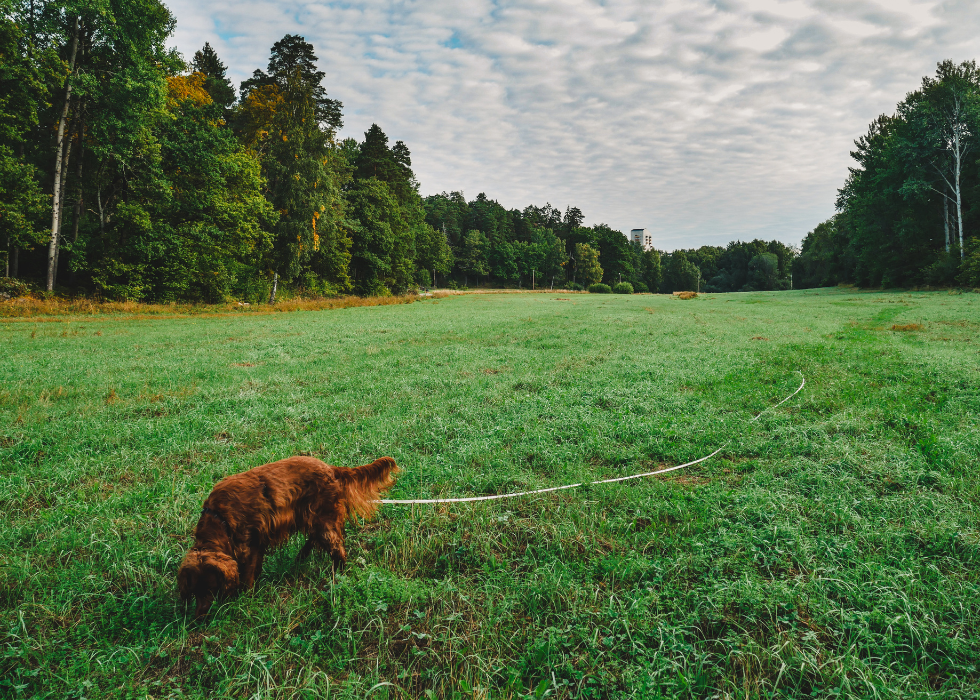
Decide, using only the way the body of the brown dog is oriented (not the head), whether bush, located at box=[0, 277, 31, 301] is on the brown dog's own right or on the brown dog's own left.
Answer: on the brown dog's own right

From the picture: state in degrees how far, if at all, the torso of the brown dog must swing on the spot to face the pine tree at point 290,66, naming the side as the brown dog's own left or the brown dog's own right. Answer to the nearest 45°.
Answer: approximately 135° to the brown dog's own right

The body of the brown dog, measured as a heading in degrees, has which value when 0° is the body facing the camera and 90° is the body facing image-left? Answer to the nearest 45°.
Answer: approximately 45°
